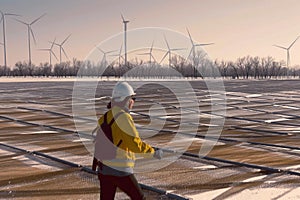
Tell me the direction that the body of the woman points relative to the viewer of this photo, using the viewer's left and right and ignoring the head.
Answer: facing away from the viewer and to the right of the viewer
